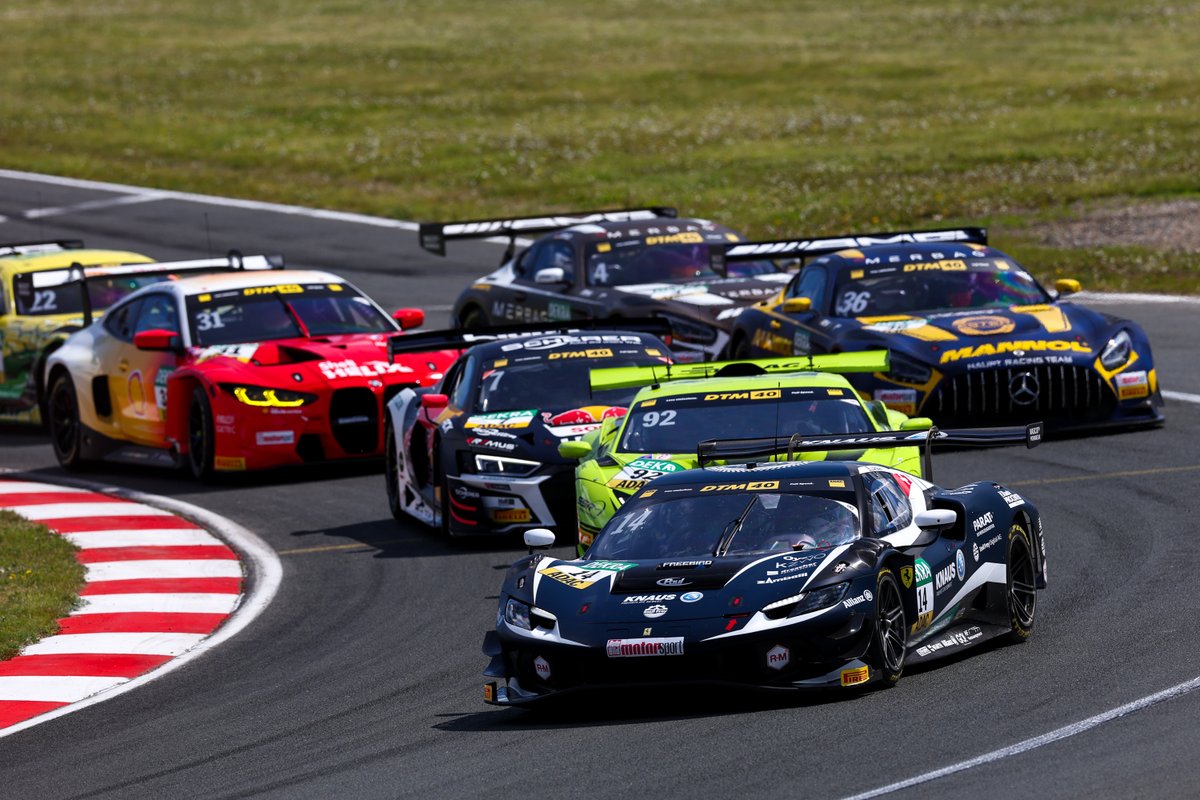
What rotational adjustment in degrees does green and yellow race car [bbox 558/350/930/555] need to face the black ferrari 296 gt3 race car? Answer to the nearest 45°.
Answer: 0° — it already faces it

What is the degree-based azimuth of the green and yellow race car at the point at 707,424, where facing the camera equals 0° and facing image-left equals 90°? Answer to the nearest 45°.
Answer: approximately 0°

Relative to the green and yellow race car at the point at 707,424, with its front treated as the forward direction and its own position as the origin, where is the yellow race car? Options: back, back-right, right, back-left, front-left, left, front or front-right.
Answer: back-right
